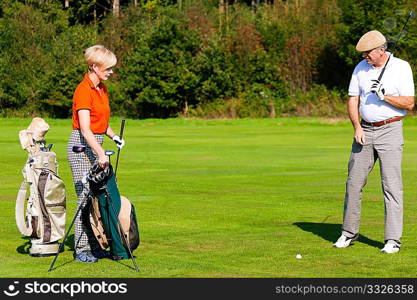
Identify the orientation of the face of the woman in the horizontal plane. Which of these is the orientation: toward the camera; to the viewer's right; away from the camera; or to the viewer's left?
to the viewer's right

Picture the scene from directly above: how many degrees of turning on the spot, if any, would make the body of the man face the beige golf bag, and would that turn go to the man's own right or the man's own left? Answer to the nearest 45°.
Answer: approximately 45° to the man's own right

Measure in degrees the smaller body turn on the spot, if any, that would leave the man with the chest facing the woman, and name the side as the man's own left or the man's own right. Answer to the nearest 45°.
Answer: approximately 45° to the man's own right
